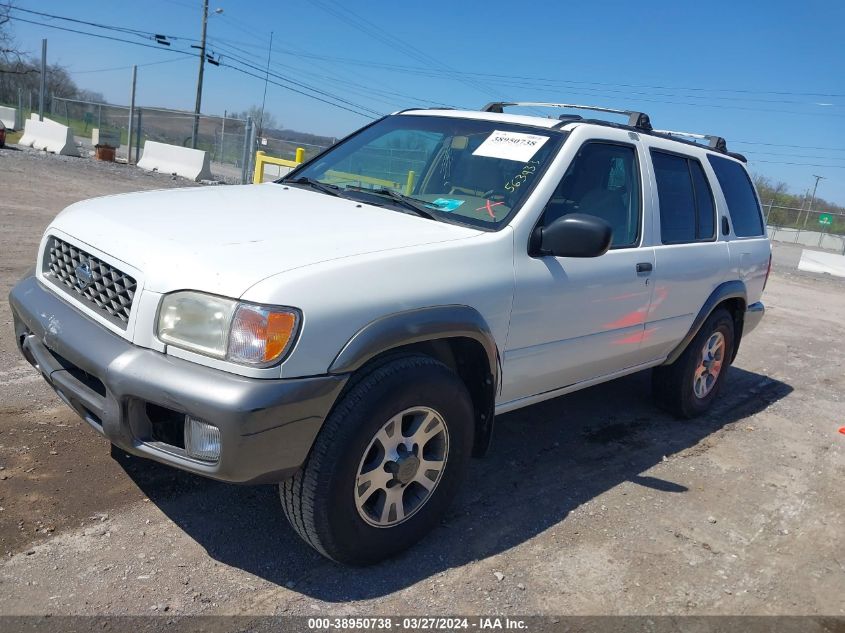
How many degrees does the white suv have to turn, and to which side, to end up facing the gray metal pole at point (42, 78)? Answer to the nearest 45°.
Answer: approximately 90° to its right

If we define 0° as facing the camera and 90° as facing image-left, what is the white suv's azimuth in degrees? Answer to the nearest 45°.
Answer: approximately 45°

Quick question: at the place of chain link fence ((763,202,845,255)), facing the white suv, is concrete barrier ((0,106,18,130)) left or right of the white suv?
right

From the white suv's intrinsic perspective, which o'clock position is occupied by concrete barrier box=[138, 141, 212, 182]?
The concrete barrier is roughly at 4 o'clock from the white suv.

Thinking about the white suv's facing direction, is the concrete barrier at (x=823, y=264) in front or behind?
behind

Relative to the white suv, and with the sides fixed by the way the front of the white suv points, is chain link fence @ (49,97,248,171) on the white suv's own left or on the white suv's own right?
on the white suv's own right

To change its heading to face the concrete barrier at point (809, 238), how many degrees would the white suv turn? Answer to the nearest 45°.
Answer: approximately 180°

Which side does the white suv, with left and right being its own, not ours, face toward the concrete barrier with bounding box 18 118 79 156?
right

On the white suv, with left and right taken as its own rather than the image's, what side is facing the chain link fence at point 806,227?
back
